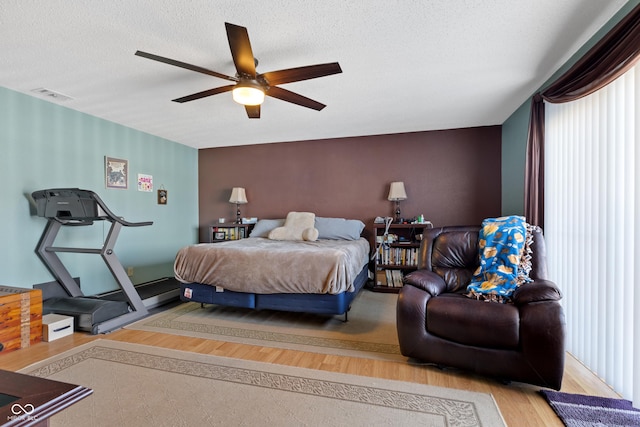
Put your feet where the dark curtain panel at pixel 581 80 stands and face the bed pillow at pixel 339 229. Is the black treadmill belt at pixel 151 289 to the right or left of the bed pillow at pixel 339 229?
left

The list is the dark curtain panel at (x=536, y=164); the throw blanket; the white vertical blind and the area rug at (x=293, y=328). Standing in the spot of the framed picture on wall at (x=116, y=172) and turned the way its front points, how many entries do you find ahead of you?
4

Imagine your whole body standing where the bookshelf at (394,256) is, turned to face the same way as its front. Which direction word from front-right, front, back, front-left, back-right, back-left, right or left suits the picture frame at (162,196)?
right

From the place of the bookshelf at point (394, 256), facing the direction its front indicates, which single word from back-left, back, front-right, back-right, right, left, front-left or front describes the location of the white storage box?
front-right

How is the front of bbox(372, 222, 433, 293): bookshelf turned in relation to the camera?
facing the viewer

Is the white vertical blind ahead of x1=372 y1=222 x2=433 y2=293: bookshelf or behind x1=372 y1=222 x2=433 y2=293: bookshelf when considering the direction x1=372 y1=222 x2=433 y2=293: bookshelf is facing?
ahead

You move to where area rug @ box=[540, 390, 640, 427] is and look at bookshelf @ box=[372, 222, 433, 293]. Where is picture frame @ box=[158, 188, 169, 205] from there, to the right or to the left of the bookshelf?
left

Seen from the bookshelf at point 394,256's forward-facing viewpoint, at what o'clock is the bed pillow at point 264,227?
The bed pillow is roughly at 3 o'clock from the bookshelf.

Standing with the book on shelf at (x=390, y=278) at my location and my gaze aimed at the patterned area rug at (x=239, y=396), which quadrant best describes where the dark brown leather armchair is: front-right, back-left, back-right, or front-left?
front-left

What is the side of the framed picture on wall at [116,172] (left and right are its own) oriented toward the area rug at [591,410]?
front

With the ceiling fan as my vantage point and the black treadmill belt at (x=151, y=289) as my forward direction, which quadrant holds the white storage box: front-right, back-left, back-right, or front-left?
front-left

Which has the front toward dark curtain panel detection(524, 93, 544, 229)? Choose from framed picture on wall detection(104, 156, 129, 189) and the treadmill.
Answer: the framed picture on wall

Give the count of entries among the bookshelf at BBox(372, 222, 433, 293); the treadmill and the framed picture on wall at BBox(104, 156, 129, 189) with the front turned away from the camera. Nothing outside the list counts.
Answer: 0
